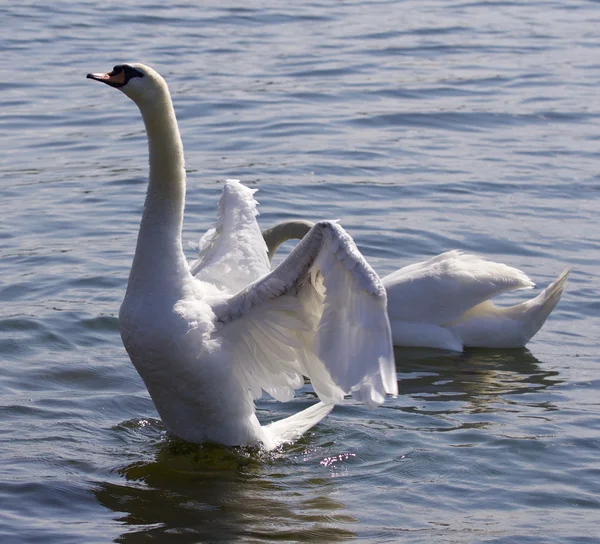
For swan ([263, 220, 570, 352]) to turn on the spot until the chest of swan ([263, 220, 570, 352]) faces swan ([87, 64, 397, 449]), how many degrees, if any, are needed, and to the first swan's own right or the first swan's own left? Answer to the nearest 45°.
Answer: approximately 90° to the first swan's own left

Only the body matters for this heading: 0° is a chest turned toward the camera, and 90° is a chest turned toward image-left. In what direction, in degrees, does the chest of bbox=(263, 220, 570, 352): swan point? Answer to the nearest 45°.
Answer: approximately 90°
